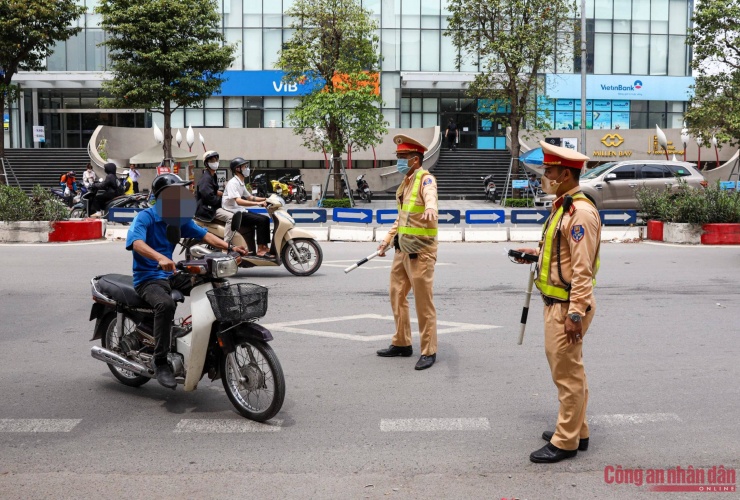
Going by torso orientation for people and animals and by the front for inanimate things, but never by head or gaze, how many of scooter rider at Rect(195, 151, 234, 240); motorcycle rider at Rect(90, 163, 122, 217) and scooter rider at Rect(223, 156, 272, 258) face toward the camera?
0

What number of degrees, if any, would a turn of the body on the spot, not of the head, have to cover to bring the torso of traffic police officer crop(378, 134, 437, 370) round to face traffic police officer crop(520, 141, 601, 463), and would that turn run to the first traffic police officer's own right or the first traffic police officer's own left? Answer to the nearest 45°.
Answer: approximately 45° to the first traffic police officer's own left

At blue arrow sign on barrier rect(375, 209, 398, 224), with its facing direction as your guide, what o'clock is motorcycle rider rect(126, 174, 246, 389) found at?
The motorcycle rider is roughly at 12 o'clock from the blue arrow sign on barrier.

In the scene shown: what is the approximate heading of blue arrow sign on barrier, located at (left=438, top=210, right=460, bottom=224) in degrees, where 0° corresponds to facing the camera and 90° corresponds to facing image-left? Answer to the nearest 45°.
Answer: approximately 0°

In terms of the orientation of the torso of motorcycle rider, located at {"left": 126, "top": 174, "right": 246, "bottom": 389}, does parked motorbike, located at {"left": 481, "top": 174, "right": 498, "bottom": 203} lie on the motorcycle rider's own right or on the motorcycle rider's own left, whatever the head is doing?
on the motorcycle rider's own left

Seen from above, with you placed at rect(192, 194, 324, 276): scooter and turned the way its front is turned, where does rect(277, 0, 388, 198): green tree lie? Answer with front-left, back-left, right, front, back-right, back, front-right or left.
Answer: left

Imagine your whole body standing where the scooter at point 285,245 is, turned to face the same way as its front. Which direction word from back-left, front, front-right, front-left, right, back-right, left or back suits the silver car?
front-left

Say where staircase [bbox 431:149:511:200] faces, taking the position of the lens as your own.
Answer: facing the viewer

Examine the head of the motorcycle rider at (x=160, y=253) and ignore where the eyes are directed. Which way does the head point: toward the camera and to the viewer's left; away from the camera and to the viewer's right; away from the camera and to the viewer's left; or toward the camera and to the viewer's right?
toward the camera and to the viewer's right

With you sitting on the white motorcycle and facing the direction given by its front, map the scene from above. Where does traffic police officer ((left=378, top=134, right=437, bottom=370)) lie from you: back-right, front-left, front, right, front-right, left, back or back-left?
left

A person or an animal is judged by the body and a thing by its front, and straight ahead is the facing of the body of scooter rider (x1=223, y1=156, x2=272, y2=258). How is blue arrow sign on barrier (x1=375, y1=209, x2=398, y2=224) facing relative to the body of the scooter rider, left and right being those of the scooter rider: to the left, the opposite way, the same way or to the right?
to the right

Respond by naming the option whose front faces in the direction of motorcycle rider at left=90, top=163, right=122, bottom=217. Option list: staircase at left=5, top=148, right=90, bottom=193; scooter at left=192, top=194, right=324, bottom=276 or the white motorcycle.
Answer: the staircase

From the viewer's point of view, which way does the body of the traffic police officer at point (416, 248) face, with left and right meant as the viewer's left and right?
facing the viewer and to the left of the viewer

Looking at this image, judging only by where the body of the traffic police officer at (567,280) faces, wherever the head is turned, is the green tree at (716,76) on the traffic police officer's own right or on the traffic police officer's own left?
on the traffic police officer's own right

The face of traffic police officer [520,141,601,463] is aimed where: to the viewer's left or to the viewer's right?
to the viewer's left

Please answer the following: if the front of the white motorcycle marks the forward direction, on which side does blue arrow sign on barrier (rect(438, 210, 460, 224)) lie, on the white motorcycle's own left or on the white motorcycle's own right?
on the white motorcycle's own left
